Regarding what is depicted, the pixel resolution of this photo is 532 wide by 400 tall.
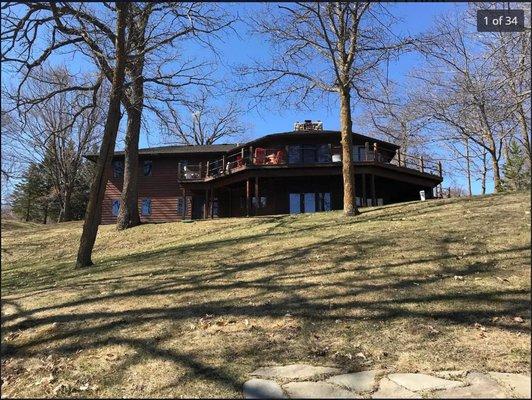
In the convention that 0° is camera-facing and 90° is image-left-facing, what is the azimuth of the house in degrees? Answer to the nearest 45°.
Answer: approximately 0°
